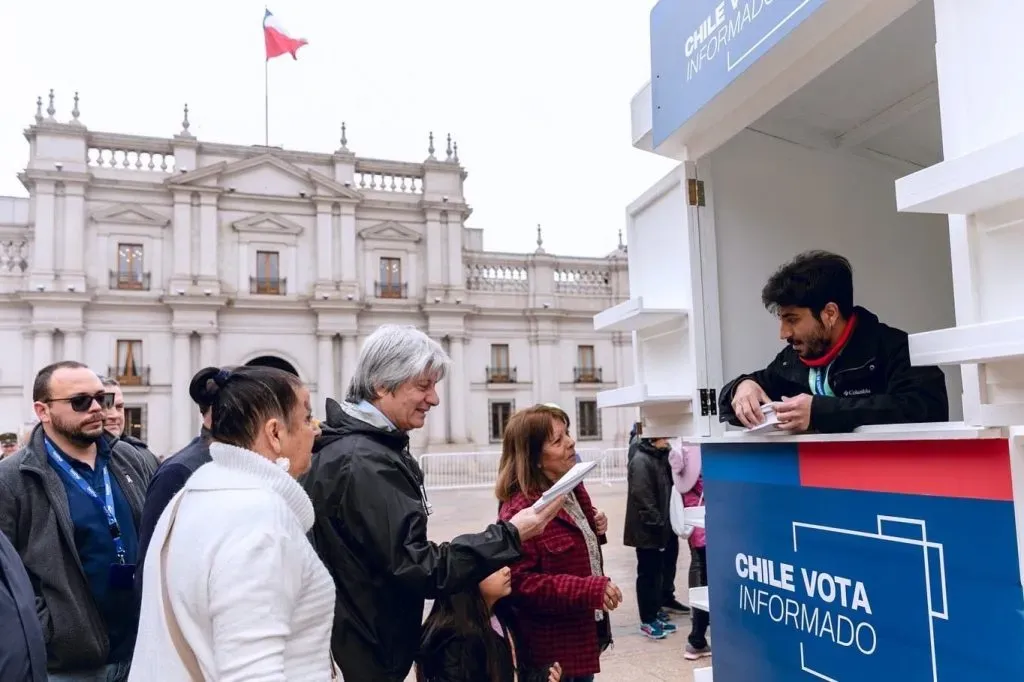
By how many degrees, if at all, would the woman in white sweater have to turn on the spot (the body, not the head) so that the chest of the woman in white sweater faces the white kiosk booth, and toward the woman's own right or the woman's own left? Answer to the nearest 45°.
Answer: approximately 45° to the woman's own right

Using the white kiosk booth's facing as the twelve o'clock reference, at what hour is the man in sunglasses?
The man in sunglasses is roughly at 1 o'clock from the white kiosk booth.

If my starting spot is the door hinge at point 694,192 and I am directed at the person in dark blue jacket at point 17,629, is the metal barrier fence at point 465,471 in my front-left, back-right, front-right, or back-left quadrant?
back-right

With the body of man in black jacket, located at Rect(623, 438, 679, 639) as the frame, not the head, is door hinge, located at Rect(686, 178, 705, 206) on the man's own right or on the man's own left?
on the man's own right

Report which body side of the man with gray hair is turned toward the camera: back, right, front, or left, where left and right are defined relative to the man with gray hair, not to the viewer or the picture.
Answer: right

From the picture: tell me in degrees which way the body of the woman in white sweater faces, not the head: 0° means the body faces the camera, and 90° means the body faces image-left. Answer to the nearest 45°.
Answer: approximately 225°

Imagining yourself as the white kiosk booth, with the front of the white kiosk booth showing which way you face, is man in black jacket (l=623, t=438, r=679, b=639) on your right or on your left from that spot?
on your right

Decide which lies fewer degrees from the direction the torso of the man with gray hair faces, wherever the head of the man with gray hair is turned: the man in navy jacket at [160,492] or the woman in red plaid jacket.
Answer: the woman in red plaid jacket
